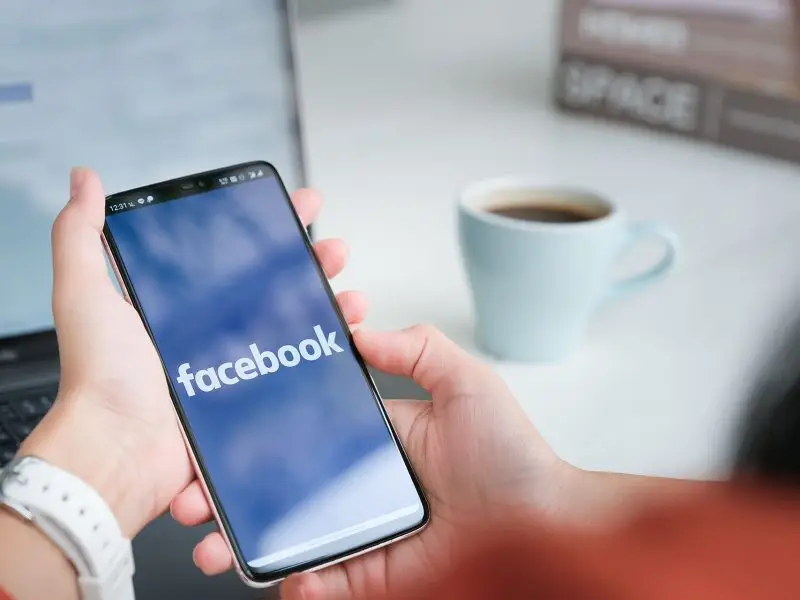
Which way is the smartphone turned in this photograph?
toward the camera

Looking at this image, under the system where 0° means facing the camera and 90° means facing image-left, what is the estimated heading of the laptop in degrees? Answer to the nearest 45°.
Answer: approximately 315°

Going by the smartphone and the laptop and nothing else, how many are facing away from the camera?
0
